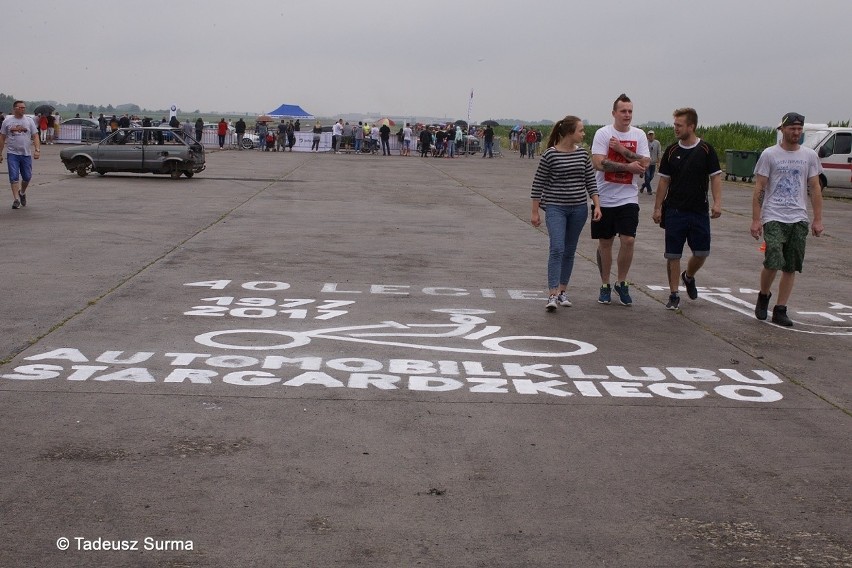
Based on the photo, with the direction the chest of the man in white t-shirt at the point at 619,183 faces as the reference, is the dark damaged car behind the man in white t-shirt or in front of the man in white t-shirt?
behind

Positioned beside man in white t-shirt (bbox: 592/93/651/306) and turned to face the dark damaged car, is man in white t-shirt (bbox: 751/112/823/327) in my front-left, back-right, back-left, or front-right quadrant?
back-right

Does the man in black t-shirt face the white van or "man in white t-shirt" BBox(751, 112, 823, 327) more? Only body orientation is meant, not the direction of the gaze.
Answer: the man in white t-shirt

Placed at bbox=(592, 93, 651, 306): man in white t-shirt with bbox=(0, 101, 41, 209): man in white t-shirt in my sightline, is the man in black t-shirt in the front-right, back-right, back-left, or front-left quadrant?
back-right

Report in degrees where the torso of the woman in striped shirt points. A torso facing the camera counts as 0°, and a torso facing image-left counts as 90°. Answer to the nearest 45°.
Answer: approximately 0°

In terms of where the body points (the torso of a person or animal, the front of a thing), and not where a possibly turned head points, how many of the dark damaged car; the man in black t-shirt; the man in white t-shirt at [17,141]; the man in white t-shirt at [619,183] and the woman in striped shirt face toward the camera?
4

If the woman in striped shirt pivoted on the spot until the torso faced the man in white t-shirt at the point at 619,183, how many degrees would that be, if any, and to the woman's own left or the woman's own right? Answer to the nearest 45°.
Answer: approximately 135° to the woman's own left

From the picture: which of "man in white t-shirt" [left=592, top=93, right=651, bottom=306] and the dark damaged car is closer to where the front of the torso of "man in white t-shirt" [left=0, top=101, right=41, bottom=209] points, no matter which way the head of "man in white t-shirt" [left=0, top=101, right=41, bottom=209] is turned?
the man in white t-shirt

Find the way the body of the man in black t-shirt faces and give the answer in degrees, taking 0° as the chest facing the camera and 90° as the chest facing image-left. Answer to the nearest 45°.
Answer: approximately 0°

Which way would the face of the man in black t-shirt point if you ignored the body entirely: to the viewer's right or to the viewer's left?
to the viewer's left

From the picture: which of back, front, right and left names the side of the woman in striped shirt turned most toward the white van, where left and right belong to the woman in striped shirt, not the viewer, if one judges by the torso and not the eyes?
back

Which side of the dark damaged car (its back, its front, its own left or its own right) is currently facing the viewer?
left
